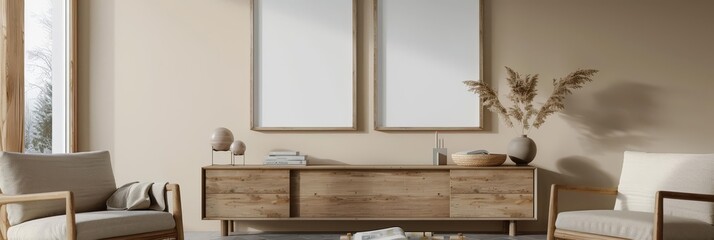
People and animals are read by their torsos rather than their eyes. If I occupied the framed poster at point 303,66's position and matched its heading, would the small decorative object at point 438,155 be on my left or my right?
on my left

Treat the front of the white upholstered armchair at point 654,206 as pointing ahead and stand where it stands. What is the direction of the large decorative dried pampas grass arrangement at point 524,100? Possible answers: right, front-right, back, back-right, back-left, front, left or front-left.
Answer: right

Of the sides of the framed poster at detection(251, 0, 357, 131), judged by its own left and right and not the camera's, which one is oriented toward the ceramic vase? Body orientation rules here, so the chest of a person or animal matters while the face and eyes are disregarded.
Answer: left

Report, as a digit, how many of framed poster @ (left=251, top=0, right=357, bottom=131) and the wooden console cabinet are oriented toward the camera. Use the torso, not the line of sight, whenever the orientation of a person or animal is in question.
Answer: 2

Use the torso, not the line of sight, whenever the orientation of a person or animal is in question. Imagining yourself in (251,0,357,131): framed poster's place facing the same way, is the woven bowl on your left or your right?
on your left

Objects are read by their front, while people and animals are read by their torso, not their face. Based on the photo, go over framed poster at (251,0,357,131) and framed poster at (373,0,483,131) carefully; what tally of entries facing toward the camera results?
2

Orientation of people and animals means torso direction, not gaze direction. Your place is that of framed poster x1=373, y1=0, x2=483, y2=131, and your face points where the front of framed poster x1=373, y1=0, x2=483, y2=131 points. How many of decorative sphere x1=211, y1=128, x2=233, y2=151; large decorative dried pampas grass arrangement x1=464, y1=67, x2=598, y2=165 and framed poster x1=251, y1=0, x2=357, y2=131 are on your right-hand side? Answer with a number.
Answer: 2

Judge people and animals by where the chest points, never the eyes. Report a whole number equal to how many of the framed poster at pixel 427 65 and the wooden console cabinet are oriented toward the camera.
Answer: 2
